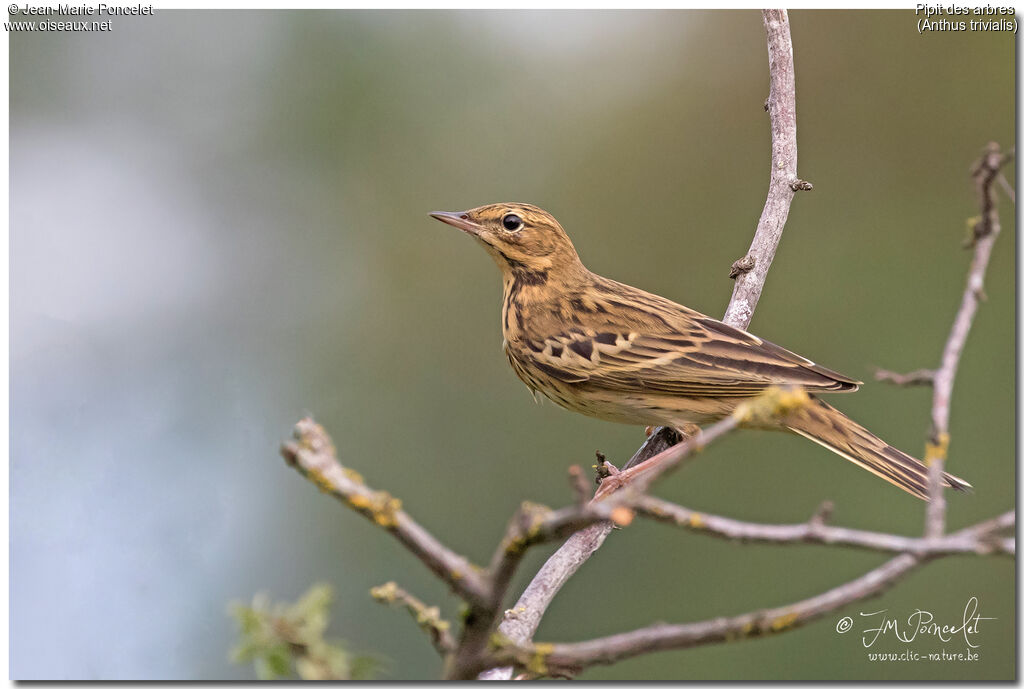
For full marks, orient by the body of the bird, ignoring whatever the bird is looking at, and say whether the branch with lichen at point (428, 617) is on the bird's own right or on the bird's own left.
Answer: on the bird's own left

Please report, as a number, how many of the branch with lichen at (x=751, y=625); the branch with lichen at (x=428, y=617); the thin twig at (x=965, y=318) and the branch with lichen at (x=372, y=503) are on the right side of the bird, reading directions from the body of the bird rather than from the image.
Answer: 0

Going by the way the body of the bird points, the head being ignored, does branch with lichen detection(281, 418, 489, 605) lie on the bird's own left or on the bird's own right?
on the bird's own left

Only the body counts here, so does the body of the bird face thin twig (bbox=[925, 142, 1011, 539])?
no

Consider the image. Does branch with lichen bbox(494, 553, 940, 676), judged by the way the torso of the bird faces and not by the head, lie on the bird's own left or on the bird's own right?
on the bird's own left

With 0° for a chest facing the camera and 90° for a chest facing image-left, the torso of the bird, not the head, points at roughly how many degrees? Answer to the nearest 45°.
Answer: approximately 90°

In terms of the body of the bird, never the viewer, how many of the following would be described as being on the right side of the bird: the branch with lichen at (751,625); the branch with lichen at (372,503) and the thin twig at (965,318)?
0

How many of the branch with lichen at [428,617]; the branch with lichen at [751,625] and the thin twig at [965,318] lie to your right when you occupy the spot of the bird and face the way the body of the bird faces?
0
